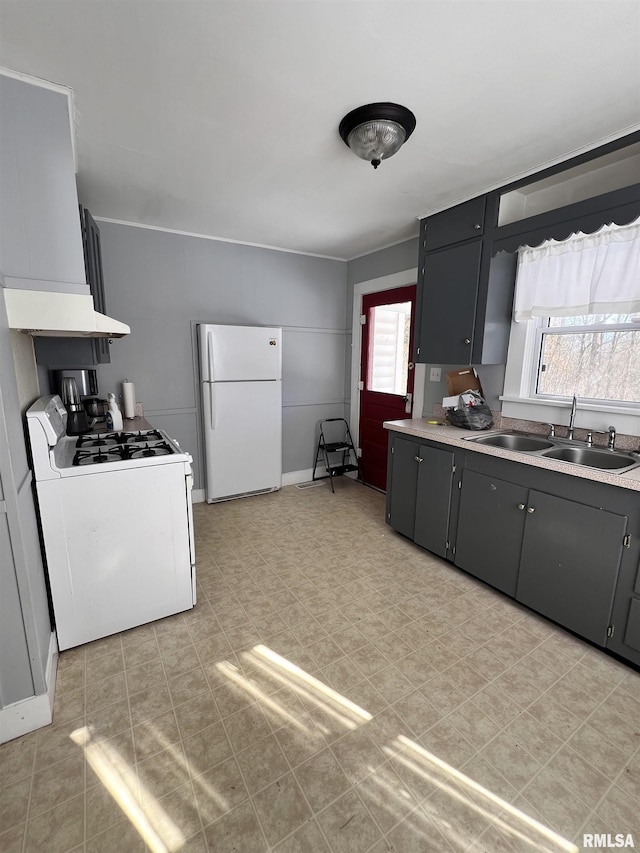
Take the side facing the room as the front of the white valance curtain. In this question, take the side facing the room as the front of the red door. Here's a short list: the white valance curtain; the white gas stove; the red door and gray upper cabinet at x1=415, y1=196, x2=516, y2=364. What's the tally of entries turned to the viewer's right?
1

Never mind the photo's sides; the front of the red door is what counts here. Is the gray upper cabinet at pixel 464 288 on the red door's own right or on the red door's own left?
on the red door's own left

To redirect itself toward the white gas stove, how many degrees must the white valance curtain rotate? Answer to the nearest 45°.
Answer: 0° — it already faces it

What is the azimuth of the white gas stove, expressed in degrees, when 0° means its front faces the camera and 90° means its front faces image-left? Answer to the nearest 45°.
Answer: approximately 270°

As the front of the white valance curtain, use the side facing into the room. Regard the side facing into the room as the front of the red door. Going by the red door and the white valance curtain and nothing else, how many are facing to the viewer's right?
0

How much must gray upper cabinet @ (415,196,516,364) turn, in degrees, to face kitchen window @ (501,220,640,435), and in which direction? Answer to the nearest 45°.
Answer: approximately 135° to its left

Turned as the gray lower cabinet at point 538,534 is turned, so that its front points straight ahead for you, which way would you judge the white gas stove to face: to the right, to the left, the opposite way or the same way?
the opposite way

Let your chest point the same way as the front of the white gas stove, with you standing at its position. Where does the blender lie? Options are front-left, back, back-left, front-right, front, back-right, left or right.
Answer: left

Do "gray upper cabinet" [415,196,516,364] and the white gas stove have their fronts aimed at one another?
yes

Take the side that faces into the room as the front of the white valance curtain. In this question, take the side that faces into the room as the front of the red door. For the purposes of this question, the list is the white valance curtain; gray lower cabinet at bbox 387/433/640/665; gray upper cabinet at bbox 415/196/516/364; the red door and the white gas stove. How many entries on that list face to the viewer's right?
1

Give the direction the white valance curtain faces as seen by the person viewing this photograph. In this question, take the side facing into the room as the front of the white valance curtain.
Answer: facing the viewer and to the left of the viewer

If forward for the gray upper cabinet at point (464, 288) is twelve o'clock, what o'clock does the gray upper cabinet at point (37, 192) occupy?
the gray upper cabinet at point (37, 192) is roughly at 12 o'clock from the gray upper cabinet at point (464, 288).
